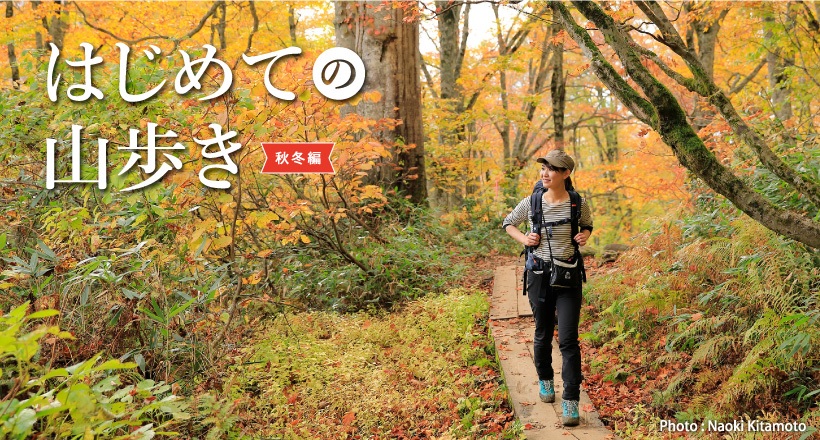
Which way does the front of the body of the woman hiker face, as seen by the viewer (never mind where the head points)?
toward the camera

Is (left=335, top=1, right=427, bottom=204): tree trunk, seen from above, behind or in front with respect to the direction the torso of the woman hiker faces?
behind

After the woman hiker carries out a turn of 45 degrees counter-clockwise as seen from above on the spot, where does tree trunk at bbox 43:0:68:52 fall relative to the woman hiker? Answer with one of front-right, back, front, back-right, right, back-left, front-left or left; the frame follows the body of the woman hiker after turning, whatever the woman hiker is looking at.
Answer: back

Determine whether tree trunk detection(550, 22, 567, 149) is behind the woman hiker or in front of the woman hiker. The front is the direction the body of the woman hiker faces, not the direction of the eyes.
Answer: behind
